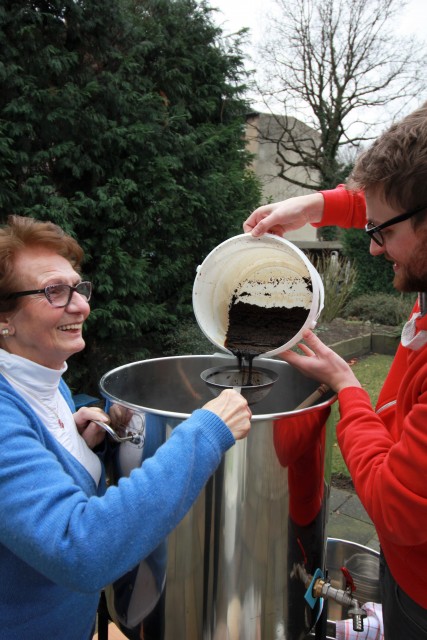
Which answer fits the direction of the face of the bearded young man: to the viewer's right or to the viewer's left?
to the viewer's left

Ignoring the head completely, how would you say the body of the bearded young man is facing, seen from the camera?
to the viewer's left

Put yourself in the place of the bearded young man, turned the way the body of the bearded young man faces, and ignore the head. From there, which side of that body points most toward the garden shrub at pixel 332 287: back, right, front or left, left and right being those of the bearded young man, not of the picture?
right

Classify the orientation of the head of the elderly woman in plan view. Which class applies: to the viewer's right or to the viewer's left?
to the viewer's right
